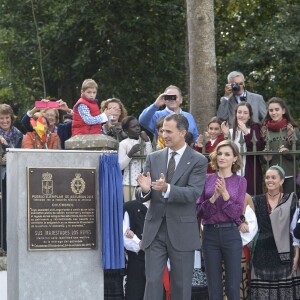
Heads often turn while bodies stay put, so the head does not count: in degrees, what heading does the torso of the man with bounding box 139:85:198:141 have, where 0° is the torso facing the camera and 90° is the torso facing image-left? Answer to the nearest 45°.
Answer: approximately 0°

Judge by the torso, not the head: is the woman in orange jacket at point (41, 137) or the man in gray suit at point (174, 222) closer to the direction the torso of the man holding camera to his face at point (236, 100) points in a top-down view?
the man in gray suit

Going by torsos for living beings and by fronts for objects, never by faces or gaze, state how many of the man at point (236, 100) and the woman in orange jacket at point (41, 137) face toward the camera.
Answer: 2

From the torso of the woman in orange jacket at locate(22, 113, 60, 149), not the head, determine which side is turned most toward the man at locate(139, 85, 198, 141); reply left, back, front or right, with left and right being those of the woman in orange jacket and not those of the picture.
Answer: left

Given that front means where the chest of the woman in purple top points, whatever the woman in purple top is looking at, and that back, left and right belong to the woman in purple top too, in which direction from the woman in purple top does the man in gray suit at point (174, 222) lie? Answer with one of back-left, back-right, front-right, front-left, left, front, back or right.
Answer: front-right
